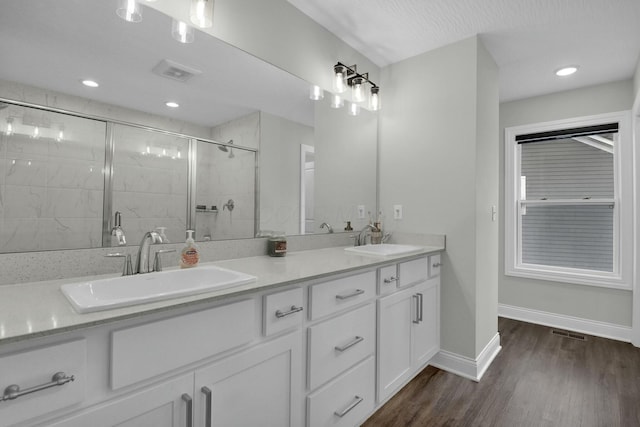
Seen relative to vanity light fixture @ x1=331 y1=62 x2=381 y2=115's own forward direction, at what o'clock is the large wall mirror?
The large wall mirror is roughly at 3 o'clock from the vanity light fixture.

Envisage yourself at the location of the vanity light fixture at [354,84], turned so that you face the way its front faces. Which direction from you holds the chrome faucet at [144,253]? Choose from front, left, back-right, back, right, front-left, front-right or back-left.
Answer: right

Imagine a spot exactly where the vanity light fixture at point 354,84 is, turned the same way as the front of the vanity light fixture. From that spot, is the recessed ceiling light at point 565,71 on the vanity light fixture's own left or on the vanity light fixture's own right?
on the vanity light fixture's own left

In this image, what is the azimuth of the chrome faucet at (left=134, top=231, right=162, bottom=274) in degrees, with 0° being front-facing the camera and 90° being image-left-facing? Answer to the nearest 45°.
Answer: approximately 315°

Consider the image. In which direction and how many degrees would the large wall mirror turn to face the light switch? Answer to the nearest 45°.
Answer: approximately 45° to its left

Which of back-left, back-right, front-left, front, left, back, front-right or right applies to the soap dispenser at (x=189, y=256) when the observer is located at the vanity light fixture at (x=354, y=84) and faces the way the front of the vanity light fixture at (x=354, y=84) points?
right

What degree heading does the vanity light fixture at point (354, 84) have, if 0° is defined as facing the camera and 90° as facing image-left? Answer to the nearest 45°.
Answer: approximately 315°
